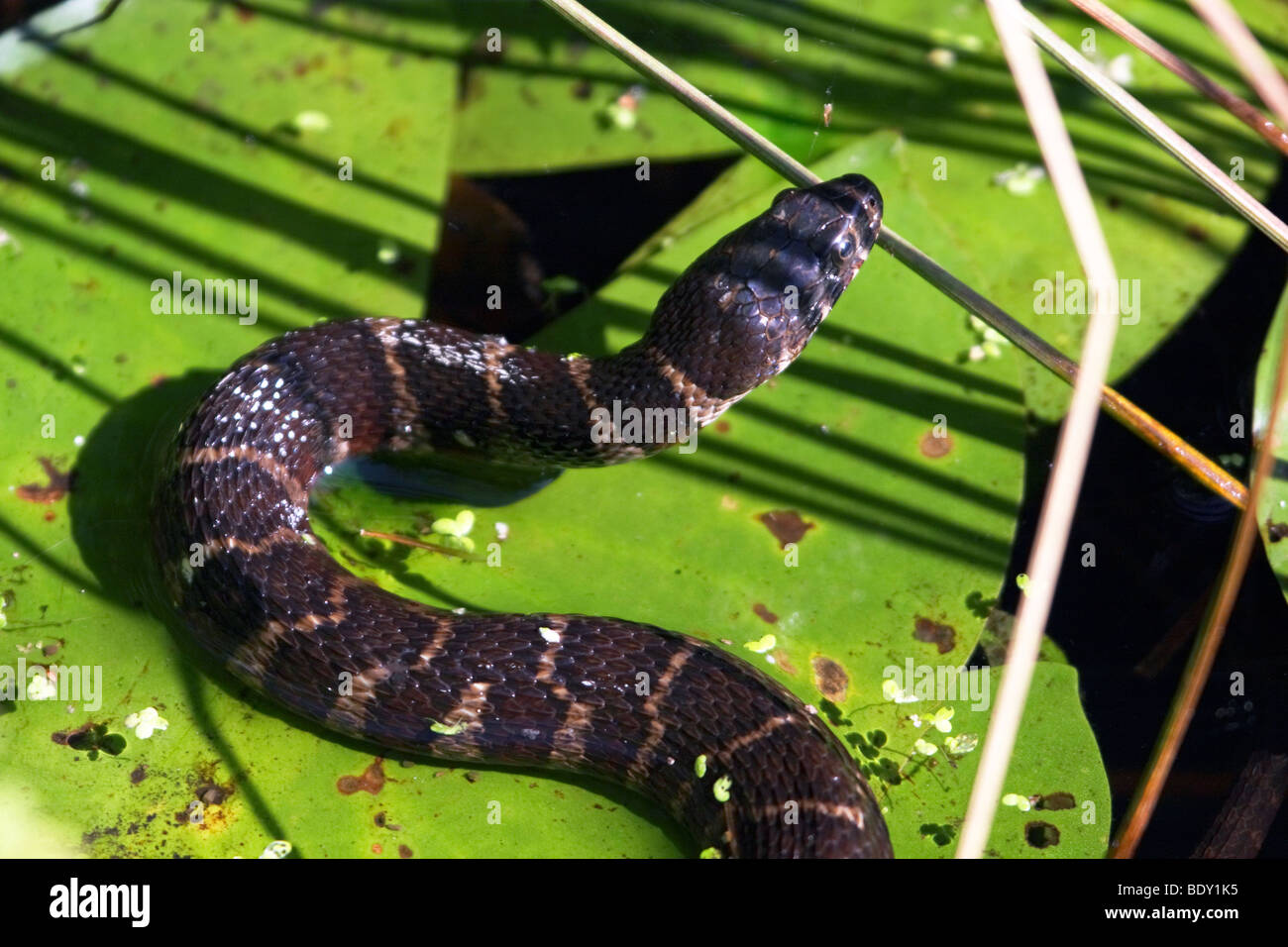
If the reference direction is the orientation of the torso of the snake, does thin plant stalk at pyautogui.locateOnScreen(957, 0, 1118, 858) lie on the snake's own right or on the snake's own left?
on the snake's own right

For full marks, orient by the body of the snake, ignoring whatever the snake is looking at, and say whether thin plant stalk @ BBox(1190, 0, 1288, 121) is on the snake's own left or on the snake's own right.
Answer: on the snake's own right

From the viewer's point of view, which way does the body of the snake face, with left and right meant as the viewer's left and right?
facing away from the viewer and to the right of the viewer

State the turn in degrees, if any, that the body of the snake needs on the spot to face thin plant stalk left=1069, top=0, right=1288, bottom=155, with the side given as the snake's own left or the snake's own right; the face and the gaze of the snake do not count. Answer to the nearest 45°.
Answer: approximately 45° to the snake's own right
